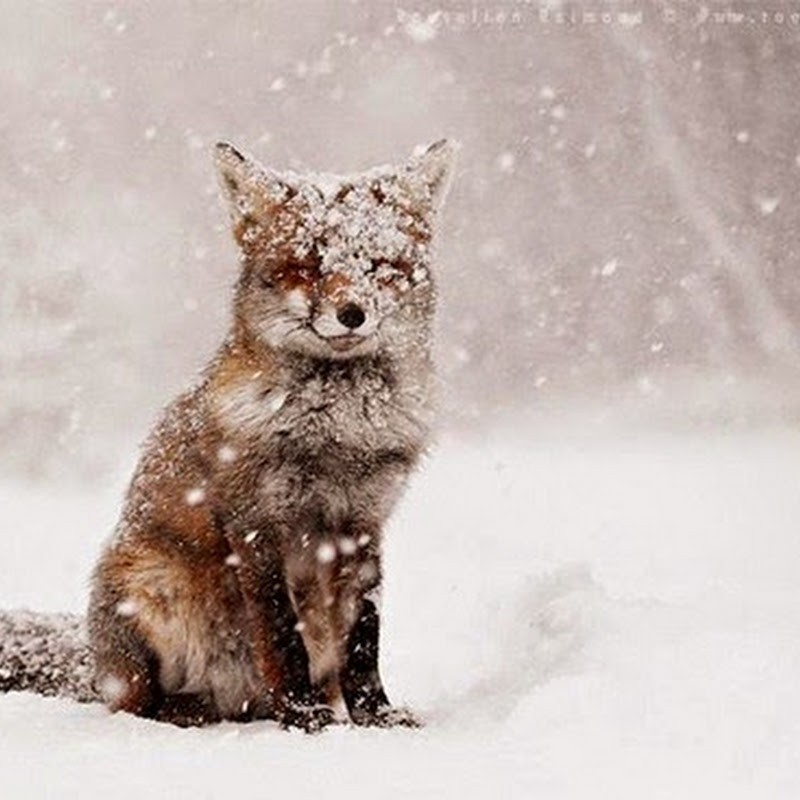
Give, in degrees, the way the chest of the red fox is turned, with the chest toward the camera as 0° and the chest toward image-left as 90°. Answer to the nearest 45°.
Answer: approximately 315°
